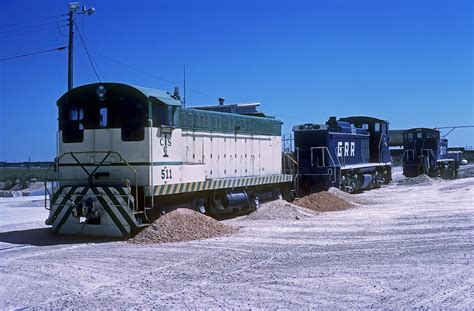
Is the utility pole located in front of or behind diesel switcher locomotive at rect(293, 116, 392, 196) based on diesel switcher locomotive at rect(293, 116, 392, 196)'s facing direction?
in front

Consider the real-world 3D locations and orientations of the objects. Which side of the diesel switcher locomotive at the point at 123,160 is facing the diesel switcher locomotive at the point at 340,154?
back

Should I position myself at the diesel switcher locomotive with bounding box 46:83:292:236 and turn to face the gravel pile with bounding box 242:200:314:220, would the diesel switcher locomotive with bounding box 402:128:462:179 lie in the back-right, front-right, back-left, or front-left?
front-left

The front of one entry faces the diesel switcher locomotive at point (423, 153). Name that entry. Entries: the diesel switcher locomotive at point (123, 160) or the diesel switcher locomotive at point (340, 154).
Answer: the diesel switcher locomotive at point (123, 160)

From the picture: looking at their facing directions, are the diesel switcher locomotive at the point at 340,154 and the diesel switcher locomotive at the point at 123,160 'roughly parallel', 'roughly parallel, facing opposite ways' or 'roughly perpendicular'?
roughly parallel, facing opposite ways

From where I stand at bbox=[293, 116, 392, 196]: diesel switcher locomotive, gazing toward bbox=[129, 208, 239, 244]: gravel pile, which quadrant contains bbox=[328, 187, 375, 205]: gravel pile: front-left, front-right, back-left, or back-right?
front-left

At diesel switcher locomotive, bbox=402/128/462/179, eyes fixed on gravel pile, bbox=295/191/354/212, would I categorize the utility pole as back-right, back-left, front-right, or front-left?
front-right

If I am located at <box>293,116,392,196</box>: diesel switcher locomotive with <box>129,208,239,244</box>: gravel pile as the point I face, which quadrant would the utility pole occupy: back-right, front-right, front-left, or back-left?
front-right

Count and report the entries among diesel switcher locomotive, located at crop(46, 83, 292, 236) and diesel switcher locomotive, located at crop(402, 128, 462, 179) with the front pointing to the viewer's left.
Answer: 0

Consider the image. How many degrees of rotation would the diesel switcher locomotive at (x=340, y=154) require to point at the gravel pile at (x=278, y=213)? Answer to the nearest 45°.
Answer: approximately 45° to its left

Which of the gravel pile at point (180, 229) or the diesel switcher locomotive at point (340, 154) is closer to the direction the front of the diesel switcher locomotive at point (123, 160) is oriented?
the diesel switcher locomotive
